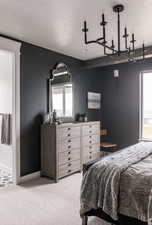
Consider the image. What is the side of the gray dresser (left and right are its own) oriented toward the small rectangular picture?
left

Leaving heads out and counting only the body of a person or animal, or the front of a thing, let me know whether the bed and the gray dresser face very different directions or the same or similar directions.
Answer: very different directions

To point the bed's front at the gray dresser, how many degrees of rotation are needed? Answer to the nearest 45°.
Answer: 0° — it already faces it

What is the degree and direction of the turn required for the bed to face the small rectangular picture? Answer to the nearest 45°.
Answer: approximately 45° to its right

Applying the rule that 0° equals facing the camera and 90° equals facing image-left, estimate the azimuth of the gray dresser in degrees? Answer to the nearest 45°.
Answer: approximately 315°

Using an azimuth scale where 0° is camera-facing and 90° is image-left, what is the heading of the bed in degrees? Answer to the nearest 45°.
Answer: approximately 135°
